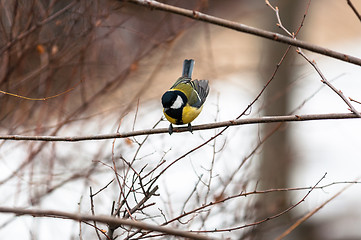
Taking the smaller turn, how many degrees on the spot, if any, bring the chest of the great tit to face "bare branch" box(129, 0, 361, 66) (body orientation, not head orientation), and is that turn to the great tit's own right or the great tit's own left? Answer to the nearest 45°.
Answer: approximately 45° to the great tit's own left

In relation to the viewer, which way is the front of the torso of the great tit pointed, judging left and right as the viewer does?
facing the viewer and to the left of the viewer
